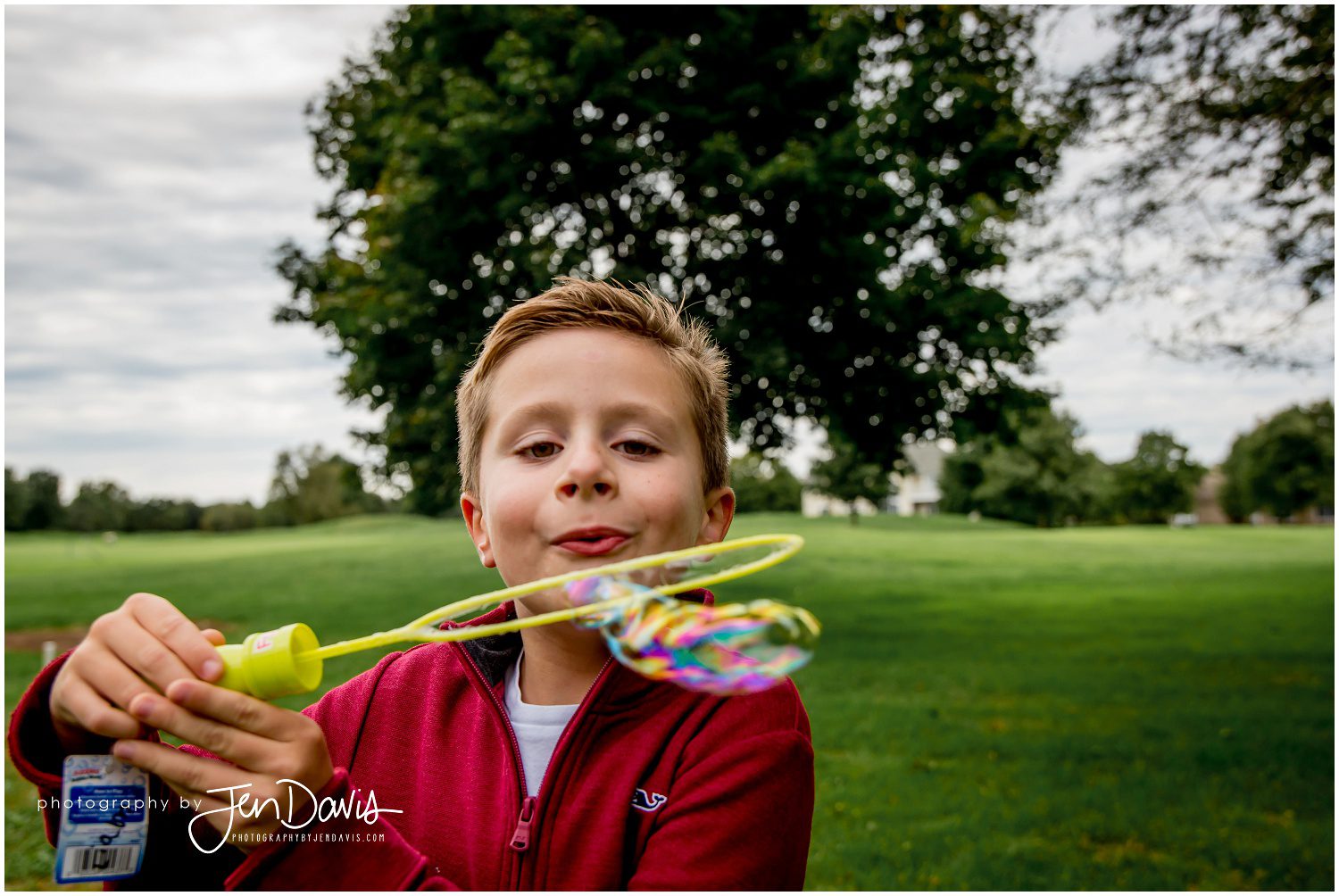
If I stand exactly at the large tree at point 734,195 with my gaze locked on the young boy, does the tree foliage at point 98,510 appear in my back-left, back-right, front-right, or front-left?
back-right

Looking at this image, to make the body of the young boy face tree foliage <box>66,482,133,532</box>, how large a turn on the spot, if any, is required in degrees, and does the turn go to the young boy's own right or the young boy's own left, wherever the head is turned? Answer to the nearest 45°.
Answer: approximately 180°

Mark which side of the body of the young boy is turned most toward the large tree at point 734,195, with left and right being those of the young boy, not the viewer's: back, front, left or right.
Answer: back

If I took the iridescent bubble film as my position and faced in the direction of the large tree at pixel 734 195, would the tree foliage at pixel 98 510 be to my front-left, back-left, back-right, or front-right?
front-left

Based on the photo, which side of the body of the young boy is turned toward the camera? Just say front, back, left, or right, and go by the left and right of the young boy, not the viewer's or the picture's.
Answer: front
